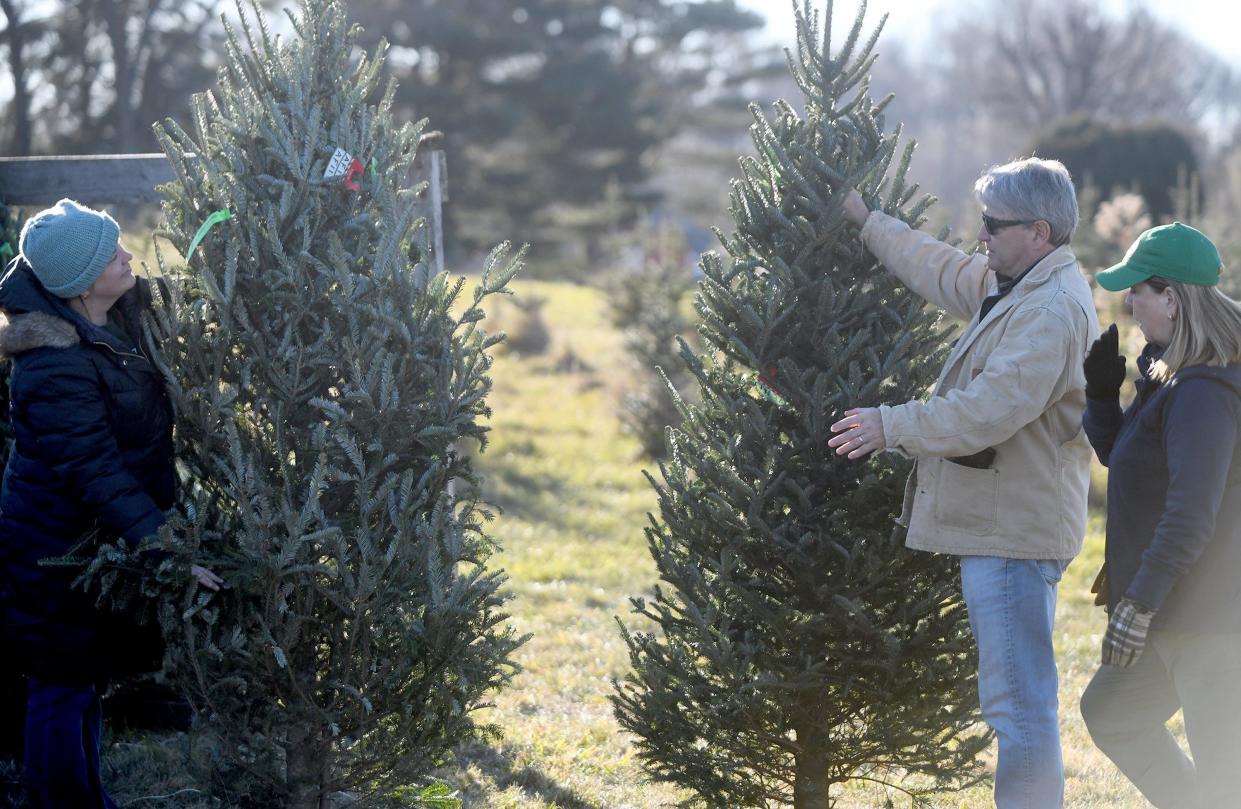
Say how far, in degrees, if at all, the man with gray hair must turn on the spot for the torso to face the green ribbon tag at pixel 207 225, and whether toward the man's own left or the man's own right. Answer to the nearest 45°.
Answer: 0° — they already face it

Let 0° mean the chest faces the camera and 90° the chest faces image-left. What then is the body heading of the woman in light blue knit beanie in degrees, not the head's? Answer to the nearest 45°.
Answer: approximately 270°

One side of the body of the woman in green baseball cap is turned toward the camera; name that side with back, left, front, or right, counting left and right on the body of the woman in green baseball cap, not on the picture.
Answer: left

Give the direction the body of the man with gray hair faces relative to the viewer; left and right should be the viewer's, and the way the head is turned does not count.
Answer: facing to the left of the viewer

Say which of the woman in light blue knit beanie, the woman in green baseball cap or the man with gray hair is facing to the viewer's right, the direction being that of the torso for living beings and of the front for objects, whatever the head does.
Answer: the woman in light blue knit beanie

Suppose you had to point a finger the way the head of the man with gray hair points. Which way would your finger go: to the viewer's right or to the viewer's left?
to the viewer's left

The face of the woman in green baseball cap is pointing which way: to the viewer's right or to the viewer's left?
to the viewer's left
